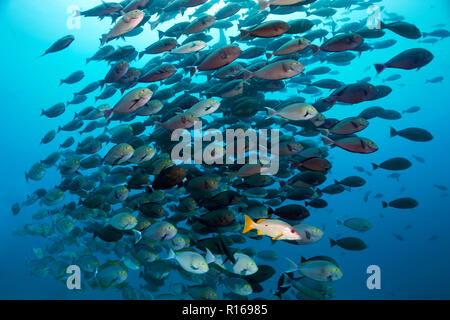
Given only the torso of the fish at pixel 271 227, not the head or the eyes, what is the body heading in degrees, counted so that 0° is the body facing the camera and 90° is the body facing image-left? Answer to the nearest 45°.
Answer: approximately 270°
